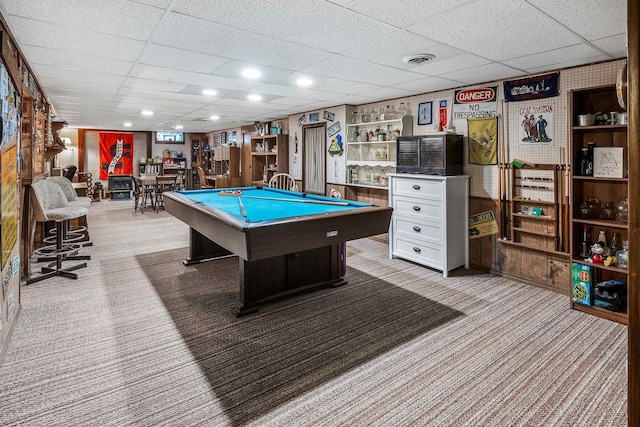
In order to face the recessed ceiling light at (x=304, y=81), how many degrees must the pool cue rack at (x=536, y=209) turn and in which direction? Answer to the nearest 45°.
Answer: approximately 45° to its right

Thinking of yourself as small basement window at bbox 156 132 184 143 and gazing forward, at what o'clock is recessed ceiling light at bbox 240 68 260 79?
The recessed ceiling light is roughly at 12 o'clock from the small basement window.

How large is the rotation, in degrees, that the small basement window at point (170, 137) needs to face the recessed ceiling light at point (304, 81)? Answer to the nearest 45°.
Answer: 0° — it already faces it

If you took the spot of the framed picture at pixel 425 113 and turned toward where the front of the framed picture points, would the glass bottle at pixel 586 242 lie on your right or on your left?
on your left

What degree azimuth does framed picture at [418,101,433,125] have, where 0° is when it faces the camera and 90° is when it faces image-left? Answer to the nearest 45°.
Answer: approximately 45°

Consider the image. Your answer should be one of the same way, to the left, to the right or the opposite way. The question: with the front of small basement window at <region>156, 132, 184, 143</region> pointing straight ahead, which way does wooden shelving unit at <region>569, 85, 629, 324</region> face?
to the right

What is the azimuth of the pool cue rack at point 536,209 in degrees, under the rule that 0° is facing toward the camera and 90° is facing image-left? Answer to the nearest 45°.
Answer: approximately 45°
